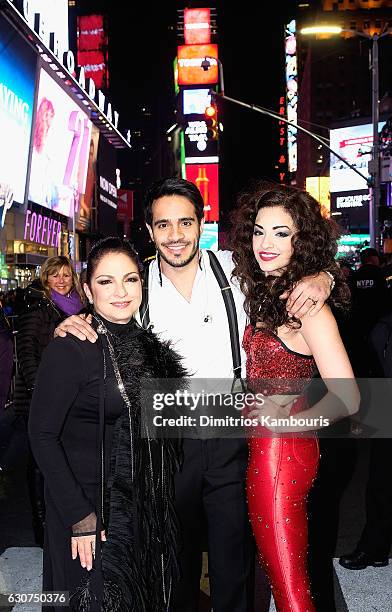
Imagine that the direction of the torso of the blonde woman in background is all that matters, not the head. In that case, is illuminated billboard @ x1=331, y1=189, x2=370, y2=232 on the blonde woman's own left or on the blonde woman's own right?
on the blonde woman's own left

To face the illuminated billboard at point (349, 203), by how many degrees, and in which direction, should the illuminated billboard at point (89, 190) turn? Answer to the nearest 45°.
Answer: approximately 45° to its left

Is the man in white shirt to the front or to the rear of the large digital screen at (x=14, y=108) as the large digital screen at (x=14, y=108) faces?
to the front

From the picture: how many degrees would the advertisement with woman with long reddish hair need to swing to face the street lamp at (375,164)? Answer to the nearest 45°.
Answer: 0° — it already faces it

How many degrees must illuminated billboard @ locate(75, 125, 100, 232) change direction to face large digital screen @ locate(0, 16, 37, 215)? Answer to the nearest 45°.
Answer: approximately 45° to its right

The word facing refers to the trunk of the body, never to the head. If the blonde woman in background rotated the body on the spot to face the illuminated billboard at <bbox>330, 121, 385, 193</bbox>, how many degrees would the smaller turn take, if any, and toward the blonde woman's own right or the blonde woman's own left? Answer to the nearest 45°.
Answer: approximately 90° to the blonde woman's own left

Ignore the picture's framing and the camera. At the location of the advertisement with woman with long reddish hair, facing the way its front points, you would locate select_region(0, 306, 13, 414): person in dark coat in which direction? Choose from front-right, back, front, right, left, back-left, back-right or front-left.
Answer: front-right
